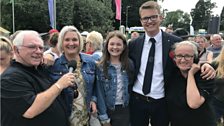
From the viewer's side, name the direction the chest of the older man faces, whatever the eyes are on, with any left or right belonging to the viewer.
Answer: facing the viewer and to the right of the viewer

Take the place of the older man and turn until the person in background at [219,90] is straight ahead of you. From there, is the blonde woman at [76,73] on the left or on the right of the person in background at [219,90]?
left

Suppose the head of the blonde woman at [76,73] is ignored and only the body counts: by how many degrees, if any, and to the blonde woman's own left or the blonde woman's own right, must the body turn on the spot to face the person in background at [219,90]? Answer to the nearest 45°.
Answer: approximately 90° to the blonde woman's own left

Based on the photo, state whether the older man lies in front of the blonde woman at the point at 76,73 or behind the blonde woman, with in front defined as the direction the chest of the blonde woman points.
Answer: in front

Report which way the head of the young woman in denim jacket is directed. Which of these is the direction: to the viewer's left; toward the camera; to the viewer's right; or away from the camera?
toward the camera

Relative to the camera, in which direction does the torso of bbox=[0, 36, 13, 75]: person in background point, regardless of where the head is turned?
toward the camera

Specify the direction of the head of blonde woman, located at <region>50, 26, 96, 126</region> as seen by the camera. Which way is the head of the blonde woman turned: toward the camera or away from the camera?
toward the camera

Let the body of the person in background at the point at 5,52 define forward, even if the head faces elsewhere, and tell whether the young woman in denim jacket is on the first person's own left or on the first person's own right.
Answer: on the first person's own left

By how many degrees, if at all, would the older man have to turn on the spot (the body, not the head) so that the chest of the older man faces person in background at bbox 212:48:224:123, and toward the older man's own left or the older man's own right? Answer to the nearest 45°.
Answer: approximately 45° to the older man's own left

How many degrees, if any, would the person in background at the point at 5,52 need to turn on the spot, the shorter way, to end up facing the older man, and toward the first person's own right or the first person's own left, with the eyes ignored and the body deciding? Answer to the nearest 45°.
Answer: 0° — they already face them

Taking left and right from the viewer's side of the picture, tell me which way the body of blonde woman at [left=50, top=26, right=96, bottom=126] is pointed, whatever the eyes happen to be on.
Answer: facing the viewer

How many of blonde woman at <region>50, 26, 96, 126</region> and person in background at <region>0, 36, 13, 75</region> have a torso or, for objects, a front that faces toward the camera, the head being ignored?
2

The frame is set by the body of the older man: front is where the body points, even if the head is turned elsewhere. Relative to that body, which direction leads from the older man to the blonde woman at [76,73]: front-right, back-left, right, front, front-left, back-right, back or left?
left

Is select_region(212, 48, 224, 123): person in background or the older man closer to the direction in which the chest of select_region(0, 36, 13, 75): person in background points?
the older man
